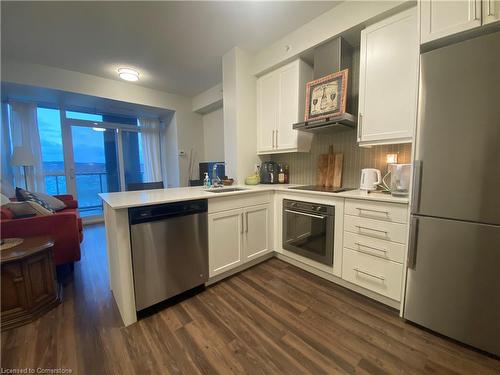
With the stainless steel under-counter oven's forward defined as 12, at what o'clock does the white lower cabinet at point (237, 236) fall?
The white lower cabinet is roughly at 1 o'clock from the stainless steel under-counter oven.

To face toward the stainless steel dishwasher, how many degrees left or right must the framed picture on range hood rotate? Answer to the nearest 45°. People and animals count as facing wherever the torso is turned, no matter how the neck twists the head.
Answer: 0° — it already faces it

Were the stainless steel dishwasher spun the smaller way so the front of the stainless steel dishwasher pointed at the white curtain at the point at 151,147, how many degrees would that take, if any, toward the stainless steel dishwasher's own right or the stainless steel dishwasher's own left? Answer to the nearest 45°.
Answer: approximately 135° to the stainless steel dishwasher's own left

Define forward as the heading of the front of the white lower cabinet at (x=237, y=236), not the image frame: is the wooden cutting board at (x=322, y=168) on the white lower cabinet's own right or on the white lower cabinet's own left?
on the white lower cabinet's own left

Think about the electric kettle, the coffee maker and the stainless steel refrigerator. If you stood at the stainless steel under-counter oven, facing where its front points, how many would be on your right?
1

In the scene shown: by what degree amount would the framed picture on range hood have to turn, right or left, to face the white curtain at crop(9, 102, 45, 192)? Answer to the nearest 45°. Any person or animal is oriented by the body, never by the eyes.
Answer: approximately 45° to its right
